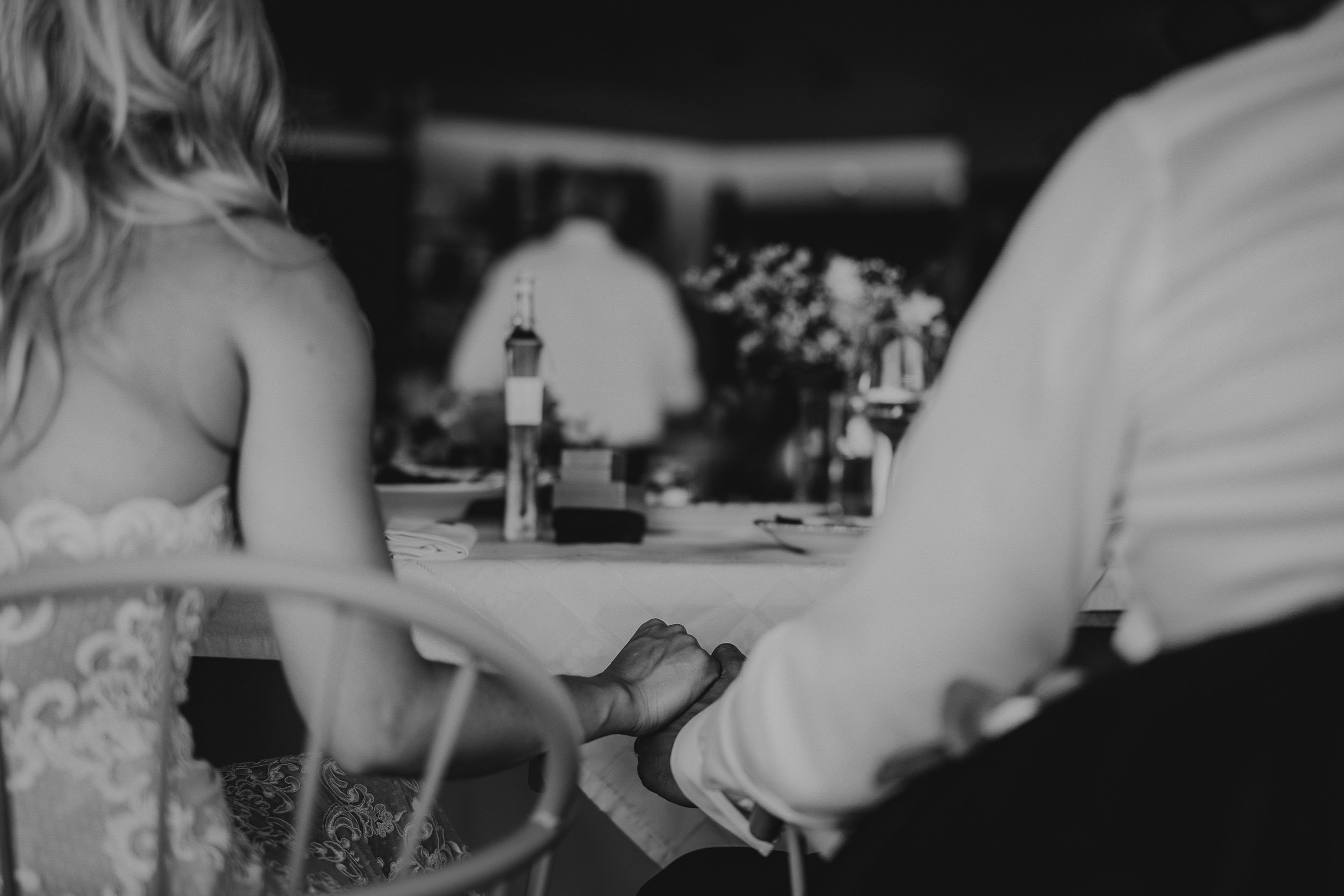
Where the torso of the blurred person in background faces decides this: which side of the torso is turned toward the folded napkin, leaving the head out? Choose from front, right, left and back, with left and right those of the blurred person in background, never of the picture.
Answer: back

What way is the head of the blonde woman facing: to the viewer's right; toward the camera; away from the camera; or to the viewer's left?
away from the camera

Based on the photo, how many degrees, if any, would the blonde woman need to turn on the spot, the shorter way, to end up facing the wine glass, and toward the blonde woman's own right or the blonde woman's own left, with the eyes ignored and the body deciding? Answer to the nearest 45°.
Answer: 0° — they already face it

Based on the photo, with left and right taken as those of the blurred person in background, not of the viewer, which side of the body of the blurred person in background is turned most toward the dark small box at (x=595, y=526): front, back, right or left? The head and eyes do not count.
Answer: back

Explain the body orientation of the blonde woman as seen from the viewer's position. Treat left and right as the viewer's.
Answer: facing away from the viewer and to the right of the viewer

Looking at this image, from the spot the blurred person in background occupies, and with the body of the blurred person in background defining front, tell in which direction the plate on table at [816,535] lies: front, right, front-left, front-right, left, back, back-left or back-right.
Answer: back

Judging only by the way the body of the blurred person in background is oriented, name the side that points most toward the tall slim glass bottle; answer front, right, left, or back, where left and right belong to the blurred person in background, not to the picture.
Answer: back
